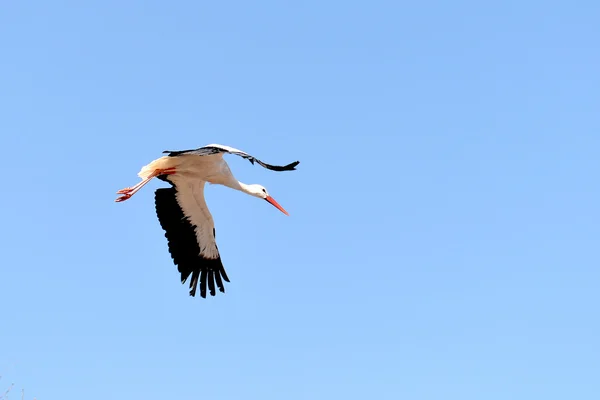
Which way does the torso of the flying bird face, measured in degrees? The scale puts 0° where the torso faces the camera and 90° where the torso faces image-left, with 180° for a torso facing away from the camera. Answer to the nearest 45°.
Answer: approximately 270°
